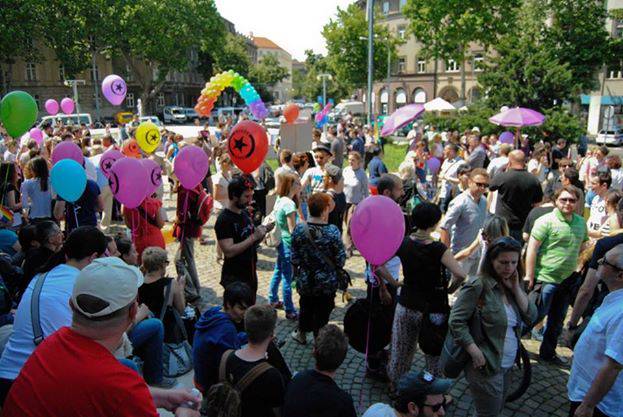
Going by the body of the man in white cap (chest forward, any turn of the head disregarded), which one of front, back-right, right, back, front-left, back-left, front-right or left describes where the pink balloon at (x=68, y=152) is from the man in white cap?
front-left

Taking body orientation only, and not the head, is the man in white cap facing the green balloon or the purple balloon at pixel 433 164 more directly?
the purple balloon

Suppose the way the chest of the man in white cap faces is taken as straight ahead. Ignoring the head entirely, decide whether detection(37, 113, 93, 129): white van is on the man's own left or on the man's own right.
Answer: on the man's own left

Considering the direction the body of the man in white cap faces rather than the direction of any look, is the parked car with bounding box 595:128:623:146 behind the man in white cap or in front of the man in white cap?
in front

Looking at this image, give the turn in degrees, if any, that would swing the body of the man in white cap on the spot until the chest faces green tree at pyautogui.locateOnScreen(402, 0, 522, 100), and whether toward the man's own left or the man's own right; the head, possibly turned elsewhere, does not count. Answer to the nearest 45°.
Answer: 0° — they already face it

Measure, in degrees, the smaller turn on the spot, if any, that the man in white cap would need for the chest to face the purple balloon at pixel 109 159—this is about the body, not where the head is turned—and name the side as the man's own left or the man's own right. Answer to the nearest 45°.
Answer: approximately 45° to the man's own left

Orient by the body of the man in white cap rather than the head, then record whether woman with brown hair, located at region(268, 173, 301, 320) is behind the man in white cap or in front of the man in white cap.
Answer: in front

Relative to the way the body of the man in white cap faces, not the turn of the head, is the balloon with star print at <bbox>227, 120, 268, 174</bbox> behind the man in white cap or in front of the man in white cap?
in front

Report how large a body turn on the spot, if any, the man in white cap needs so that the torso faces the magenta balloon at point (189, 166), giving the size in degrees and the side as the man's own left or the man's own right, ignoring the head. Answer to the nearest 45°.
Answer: approximately 45° to the man's own left

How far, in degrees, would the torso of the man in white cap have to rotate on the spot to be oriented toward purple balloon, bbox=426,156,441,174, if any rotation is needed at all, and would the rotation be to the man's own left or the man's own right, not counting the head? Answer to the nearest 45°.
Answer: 0° — they already face it

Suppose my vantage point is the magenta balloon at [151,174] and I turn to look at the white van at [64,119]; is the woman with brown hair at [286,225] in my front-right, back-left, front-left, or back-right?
back-right

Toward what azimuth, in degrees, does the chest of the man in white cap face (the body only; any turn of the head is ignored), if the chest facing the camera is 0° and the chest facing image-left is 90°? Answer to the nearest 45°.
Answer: approximately 225°

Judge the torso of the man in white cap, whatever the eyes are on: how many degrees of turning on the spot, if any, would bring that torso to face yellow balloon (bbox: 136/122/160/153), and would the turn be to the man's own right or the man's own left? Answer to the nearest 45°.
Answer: approximately 45° to the man's own left
